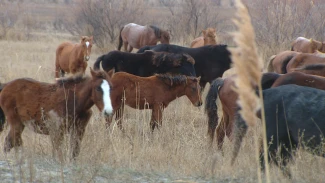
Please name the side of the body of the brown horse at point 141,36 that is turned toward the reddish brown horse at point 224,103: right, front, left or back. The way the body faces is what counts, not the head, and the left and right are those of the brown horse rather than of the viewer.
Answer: right

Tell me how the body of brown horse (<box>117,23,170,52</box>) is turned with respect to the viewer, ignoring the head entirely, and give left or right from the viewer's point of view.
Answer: facing to the right of the viewer

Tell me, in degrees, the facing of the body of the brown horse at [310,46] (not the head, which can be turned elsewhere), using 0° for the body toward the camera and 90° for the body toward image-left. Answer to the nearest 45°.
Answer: approximately 270°

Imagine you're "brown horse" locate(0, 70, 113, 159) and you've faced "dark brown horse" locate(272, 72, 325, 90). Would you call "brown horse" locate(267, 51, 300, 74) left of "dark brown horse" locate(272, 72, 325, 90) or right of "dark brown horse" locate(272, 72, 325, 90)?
left

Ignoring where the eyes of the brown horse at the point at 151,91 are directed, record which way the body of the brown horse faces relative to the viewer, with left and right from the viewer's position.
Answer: facing to the right of the viewer

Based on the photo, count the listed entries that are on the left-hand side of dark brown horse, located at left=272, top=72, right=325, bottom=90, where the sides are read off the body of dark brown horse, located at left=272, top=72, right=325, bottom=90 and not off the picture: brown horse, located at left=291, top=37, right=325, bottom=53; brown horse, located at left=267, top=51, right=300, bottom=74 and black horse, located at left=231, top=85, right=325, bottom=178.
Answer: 2

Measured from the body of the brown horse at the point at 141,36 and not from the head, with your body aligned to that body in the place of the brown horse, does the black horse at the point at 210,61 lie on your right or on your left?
on your right
